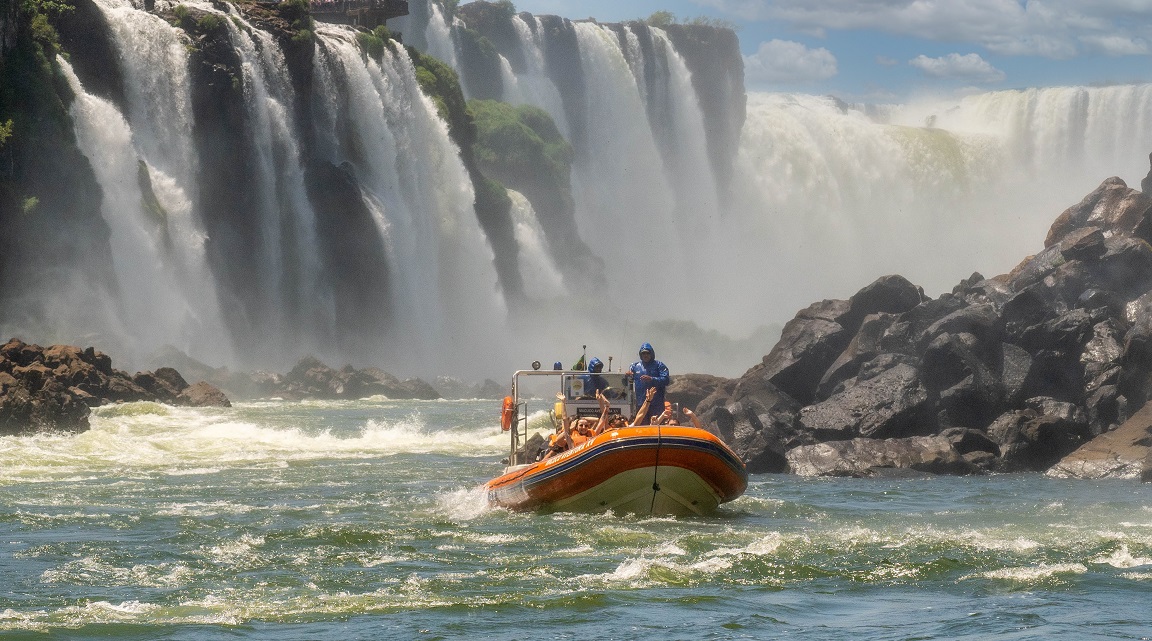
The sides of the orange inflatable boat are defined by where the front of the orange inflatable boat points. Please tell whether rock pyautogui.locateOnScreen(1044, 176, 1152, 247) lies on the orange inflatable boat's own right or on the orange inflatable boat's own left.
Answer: on the orange inflatable boat's own left

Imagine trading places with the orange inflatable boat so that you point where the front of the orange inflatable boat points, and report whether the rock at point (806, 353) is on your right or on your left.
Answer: on your left

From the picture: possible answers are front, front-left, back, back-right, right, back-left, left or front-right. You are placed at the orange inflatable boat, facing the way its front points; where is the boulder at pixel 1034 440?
left

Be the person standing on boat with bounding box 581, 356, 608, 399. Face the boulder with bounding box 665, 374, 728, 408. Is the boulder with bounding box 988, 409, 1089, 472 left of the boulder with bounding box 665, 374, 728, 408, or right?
right

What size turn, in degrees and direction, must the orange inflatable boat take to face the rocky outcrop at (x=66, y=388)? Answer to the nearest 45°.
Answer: approximately 180°

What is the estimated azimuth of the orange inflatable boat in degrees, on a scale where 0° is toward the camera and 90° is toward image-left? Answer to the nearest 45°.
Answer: approximately 315°

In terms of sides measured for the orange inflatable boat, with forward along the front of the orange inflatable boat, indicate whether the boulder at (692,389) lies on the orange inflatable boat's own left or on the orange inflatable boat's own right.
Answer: on the orange inflatable boat's own left

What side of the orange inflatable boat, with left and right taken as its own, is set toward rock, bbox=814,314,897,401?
left

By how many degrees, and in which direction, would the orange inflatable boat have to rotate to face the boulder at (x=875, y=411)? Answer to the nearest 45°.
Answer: approximately 90° to its left

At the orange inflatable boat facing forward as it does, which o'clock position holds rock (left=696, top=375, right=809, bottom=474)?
The rock is roughly at 8 o'clock from the orange inflatable boat.

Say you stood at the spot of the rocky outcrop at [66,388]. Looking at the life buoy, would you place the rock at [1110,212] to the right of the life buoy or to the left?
left
